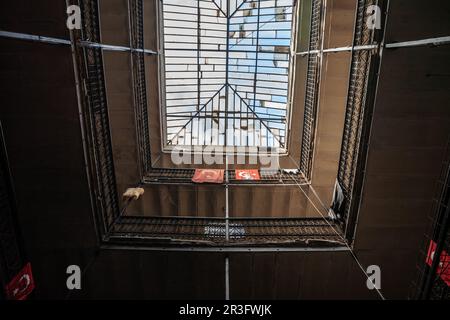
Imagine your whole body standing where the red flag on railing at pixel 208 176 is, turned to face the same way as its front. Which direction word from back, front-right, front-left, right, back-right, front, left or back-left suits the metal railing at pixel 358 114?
front-left

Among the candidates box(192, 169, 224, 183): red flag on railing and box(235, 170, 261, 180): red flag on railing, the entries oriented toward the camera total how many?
2

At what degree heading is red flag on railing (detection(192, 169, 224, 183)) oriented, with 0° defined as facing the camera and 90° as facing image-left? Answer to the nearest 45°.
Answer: approximately 0°

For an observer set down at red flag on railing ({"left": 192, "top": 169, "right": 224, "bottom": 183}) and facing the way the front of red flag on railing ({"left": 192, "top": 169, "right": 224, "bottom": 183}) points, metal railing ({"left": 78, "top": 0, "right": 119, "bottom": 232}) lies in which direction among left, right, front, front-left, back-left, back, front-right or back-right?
front-right

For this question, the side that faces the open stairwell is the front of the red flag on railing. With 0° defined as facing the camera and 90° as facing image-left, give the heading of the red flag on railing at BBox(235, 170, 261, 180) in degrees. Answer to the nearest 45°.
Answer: approximately 0°

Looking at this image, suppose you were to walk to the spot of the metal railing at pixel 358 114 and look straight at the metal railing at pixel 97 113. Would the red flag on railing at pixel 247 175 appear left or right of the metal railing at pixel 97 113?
right

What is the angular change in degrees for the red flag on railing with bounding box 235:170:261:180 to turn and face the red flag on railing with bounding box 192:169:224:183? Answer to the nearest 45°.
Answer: approximately 90° to its right
